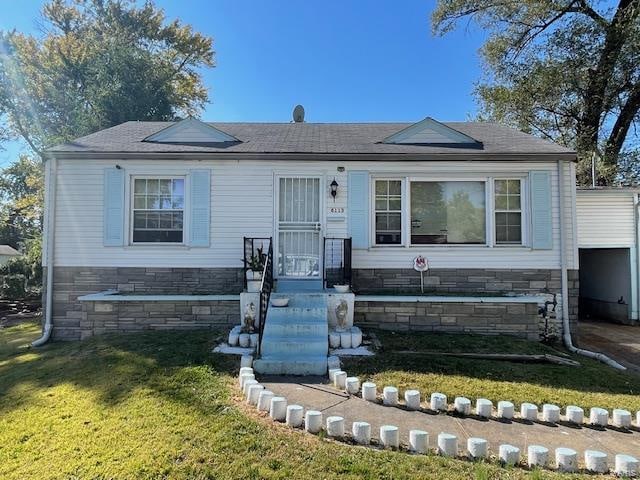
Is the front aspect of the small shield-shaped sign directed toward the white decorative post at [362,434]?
yes

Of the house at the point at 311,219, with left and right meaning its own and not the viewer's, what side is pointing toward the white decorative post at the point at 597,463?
front

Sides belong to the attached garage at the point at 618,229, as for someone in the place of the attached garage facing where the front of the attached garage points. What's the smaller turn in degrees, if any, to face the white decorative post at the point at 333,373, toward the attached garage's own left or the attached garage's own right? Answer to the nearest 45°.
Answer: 0° — it already faces it

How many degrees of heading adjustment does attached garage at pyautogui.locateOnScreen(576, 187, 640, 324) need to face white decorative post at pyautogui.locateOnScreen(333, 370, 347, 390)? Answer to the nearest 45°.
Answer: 0° — it already faces it

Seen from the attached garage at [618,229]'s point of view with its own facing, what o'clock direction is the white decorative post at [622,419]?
The white decorative post is roughly at 12 o'clock from the attached garage.

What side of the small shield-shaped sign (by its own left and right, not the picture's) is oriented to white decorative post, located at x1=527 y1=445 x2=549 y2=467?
front

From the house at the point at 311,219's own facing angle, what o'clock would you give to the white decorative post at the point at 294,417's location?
The white decorative post is roughly at 12 o'clock from the house.

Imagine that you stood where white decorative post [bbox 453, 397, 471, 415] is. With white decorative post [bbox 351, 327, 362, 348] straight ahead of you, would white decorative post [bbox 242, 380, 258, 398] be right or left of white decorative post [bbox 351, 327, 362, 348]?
left

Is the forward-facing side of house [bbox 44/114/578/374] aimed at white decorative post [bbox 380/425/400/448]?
yes

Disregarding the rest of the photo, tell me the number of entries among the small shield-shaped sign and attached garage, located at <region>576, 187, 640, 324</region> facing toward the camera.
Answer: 2

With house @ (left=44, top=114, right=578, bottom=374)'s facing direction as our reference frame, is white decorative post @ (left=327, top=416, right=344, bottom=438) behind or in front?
in front

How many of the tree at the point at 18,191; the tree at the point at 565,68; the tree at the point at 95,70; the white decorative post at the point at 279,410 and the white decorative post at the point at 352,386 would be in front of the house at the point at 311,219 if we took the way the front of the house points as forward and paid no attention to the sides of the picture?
2

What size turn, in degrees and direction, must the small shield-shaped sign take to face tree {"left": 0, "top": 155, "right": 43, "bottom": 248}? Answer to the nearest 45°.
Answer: approximately 135° to its right

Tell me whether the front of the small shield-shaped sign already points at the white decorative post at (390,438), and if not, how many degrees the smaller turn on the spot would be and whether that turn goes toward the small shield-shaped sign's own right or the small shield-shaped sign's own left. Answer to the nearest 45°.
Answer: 0° — it already faces it
